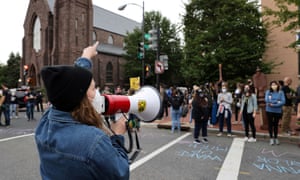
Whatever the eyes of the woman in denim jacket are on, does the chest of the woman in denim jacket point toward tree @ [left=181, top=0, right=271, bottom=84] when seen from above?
yes

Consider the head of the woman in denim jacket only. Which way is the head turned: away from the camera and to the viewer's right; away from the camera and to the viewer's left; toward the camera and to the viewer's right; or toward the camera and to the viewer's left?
away from the camera and to the viewer's right

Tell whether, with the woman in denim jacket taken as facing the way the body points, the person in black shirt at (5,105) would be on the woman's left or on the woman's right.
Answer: on the woman's left

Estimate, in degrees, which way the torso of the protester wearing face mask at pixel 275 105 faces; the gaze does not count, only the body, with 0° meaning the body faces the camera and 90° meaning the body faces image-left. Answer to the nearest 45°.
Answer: approximately 0°

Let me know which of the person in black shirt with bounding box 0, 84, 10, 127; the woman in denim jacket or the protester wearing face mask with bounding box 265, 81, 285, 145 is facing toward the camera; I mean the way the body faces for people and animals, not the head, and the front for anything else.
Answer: the protester wearing face mask

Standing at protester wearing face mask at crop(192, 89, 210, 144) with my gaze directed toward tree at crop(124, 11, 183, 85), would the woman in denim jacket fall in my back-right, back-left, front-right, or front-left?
back-left

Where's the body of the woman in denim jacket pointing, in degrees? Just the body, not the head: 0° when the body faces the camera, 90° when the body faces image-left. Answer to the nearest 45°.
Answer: approximately 225°

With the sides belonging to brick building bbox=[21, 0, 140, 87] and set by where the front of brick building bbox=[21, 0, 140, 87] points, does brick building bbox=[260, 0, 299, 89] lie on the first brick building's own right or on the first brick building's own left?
on the first brick building's own left

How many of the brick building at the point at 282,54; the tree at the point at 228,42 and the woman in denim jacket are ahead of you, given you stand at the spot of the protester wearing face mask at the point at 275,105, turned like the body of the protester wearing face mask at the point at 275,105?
1

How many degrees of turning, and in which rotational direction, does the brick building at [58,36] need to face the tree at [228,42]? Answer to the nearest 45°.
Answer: approximately 90° to its left
